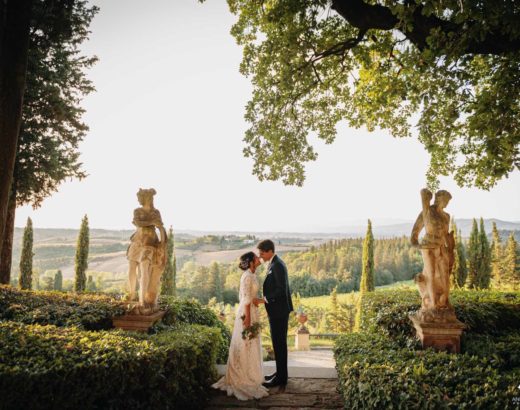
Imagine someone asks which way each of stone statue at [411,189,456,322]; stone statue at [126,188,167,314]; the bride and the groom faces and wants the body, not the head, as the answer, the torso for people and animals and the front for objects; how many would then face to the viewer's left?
1

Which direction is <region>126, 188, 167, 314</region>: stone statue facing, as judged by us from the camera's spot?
facing the viewer

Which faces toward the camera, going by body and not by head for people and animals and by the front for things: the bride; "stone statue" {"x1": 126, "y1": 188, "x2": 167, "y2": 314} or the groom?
the stone statue

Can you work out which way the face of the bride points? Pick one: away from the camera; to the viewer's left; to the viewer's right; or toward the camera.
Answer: to the viewer's right

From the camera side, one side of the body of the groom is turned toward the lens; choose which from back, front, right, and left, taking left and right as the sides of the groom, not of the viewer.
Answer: left

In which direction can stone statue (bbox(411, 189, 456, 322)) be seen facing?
toward the camera

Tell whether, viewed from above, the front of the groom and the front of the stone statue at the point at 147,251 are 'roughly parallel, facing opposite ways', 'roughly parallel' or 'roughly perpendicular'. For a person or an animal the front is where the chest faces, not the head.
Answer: roughly perpendicular

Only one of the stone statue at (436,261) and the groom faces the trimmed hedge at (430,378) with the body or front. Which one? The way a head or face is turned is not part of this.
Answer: the stone statue

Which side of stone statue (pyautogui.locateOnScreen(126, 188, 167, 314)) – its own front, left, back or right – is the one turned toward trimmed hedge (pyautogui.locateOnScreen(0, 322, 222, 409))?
front

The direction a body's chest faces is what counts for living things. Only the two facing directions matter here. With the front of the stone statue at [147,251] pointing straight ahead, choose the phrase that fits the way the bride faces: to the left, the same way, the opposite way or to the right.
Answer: to the left

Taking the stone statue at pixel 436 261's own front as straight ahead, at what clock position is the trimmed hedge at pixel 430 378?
The trimmed hedge is roughly at 12 o'clock from the stone statue.

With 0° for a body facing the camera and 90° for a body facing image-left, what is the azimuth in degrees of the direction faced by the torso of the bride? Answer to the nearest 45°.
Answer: approximately 270°

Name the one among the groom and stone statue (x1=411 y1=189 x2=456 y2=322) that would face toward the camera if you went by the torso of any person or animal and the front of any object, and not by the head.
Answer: the stone statue
